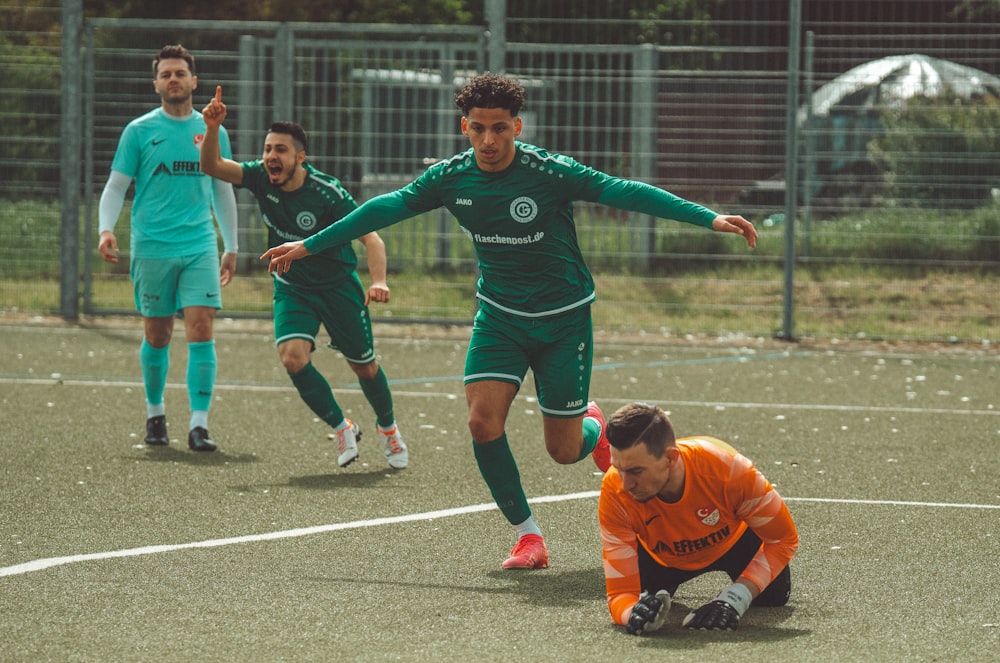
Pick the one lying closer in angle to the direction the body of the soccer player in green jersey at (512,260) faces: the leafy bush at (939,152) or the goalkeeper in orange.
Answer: the goalkeeper in orange

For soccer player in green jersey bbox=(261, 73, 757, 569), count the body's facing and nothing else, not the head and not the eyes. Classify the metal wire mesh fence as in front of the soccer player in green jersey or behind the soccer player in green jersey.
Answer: behind

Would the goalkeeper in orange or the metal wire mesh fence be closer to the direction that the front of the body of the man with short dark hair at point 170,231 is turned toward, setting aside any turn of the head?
the goalkeeper in orange

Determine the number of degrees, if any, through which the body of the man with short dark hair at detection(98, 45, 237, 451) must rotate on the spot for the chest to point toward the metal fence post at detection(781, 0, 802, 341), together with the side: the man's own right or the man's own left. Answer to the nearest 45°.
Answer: approximately 135° to the man's own left

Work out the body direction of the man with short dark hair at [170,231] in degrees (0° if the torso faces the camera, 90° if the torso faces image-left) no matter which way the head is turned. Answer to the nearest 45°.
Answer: approximately 0°

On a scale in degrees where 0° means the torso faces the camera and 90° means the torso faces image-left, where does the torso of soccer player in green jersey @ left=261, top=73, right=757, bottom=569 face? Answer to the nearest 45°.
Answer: approximately 0°

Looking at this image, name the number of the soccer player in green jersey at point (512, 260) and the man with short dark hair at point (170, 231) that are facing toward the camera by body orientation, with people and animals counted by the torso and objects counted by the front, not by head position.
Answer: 2
